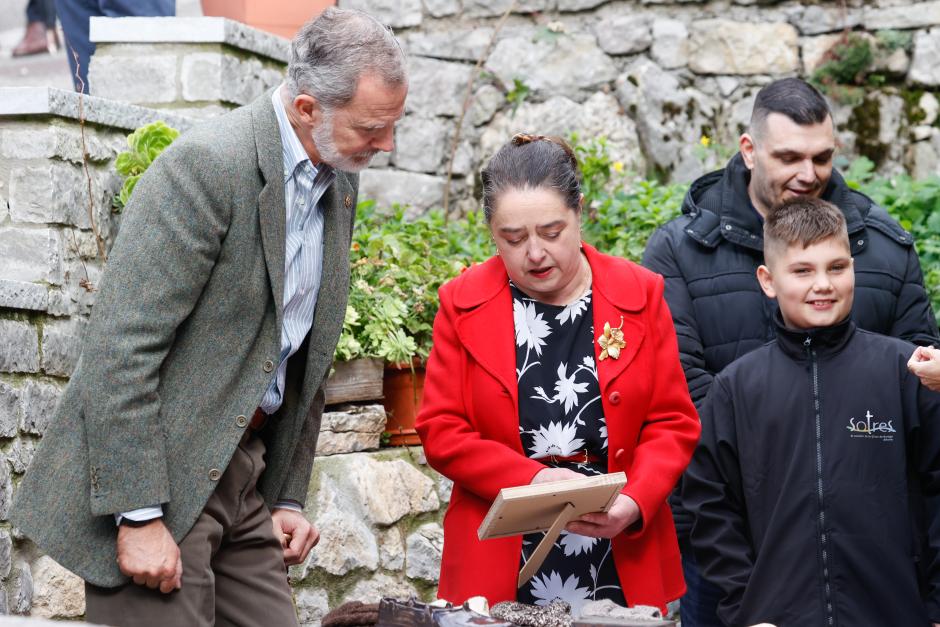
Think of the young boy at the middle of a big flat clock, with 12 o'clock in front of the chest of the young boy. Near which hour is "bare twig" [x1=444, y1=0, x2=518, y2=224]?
The bare twig is roughly at 5 o'clock from the young boy.

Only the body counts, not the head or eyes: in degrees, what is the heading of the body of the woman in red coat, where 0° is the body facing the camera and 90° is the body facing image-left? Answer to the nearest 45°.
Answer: approximately 0°

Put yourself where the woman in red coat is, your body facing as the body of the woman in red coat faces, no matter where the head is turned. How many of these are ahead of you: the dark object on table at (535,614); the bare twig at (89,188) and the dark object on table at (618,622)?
2

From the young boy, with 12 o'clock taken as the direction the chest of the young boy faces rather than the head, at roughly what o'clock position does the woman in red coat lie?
The woman in red coat is roughly at 2 o'clock from the young boy.

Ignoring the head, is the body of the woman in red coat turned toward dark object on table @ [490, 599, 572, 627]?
yes

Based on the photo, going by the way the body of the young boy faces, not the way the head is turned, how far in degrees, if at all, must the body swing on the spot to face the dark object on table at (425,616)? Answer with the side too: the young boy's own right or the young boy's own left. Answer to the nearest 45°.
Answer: approximately 45° to the young boy's own right

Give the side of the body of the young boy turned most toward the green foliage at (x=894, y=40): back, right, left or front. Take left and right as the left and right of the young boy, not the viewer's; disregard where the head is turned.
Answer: back

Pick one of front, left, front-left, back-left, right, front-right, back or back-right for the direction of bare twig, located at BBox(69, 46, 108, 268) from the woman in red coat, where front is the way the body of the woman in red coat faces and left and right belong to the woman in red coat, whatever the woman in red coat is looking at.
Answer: back-right

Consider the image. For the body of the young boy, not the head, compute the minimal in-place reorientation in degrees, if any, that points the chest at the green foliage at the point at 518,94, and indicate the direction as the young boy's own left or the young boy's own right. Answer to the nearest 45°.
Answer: approximately 135° to the young boy's own right

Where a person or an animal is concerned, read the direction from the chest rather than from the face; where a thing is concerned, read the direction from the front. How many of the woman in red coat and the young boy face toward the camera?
2

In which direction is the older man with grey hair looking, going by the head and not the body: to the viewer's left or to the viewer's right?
to the viewer's right
